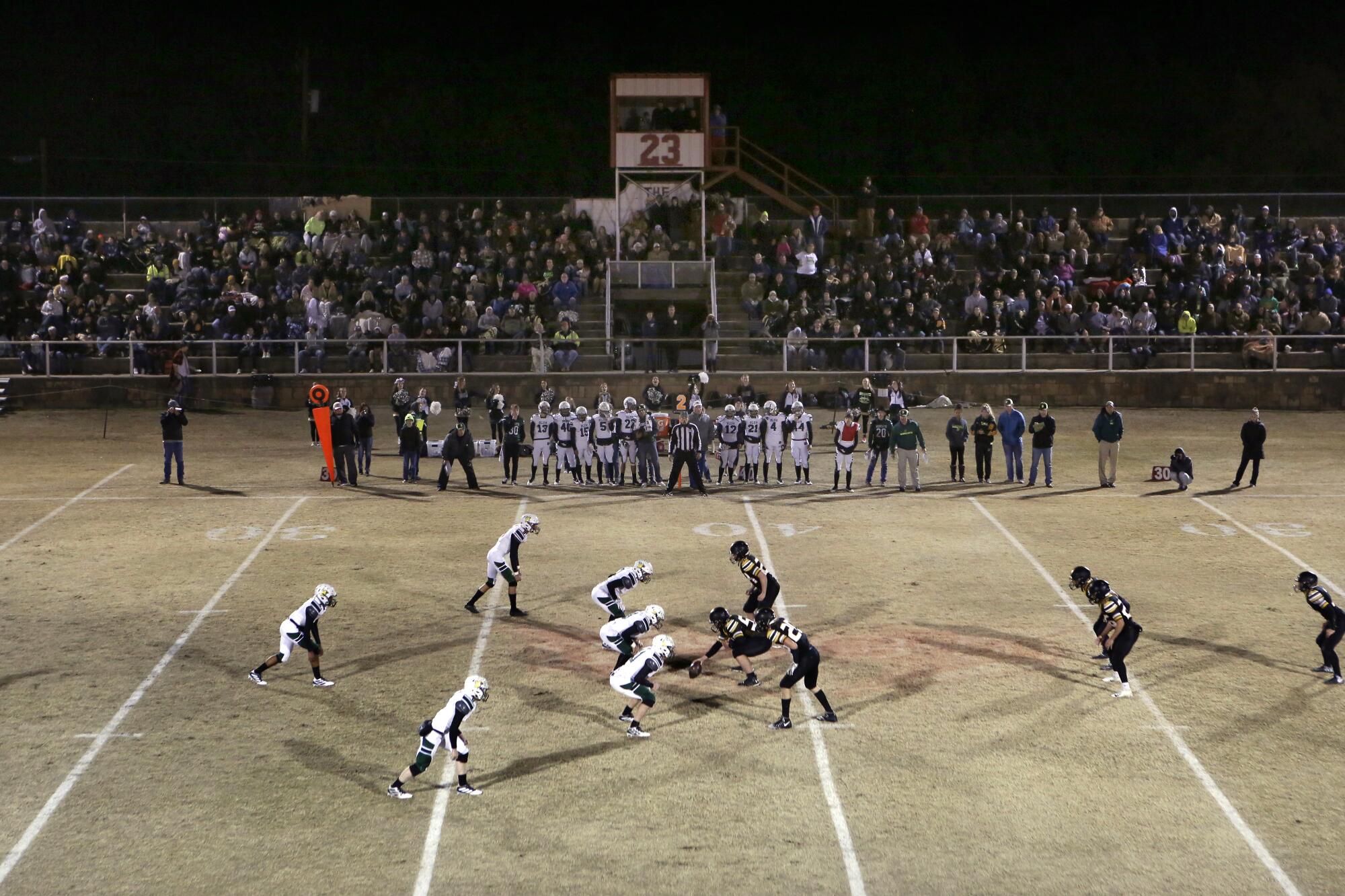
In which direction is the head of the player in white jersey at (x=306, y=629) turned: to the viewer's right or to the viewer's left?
to the viewer's right

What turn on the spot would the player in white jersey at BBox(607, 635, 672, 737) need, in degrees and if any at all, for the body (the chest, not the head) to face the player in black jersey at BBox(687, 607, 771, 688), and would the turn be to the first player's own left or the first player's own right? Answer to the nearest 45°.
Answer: approximately 45° to the first player's own left

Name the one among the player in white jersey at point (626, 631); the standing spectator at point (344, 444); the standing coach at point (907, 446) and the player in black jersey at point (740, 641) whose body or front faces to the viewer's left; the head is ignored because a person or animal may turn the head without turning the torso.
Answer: the player in black jersey

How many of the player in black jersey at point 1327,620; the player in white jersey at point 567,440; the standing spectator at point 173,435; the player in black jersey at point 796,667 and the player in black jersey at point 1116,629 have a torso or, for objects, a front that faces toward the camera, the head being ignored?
2

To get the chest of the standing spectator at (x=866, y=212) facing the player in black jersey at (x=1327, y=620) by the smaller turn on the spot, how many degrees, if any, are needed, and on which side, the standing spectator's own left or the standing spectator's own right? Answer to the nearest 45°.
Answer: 0° — they already face them

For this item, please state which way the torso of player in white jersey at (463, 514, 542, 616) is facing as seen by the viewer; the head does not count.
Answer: to the viewer's right

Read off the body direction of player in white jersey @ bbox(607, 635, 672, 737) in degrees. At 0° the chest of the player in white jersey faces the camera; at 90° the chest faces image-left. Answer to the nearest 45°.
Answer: approximately 270°

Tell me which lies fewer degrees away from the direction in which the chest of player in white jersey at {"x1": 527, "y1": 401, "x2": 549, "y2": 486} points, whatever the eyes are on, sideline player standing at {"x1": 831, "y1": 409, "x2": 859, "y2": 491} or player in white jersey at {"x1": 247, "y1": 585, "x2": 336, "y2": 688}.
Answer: the player in white jersey

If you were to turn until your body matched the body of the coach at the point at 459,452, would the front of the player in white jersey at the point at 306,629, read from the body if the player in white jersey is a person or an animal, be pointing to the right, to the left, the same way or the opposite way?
to the left

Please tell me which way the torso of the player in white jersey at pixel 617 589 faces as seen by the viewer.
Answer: to the viewer's right
